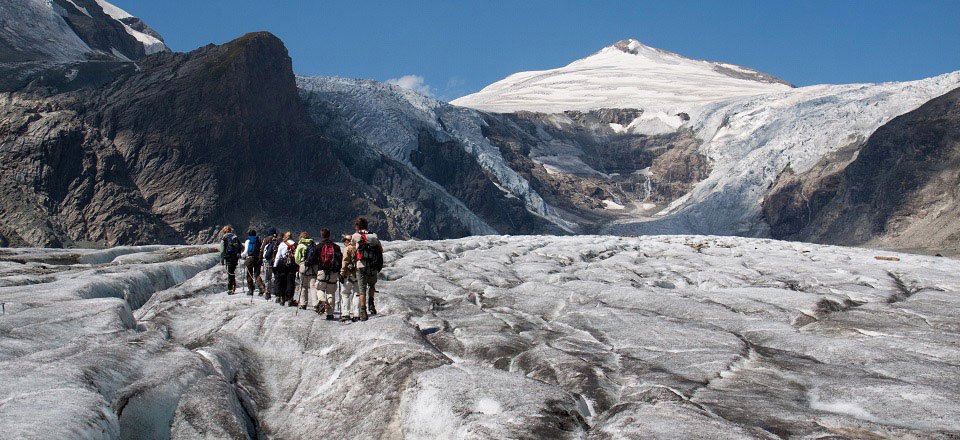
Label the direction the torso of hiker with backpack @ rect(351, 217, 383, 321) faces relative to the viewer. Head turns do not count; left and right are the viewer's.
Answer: facing away from the viewer and to the left of the viewer
